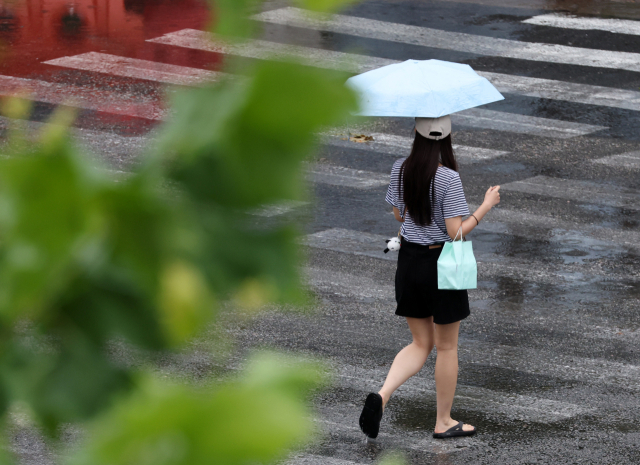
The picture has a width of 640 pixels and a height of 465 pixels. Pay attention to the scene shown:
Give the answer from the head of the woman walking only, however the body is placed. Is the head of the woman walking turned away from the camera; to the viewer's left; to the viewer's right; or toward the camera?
away from the camera

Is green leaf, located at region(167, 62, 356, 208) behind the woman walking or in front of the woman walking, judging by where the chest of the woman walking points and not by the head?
behind

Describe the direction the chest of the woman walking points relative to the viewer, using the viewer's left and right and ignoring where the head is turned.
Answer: facing away from the viewer and to the right of the viewer

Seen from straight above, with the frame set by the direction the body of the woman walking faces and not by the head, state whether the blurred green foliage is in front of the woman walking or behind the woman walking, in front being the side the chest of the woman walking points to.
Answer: behind
